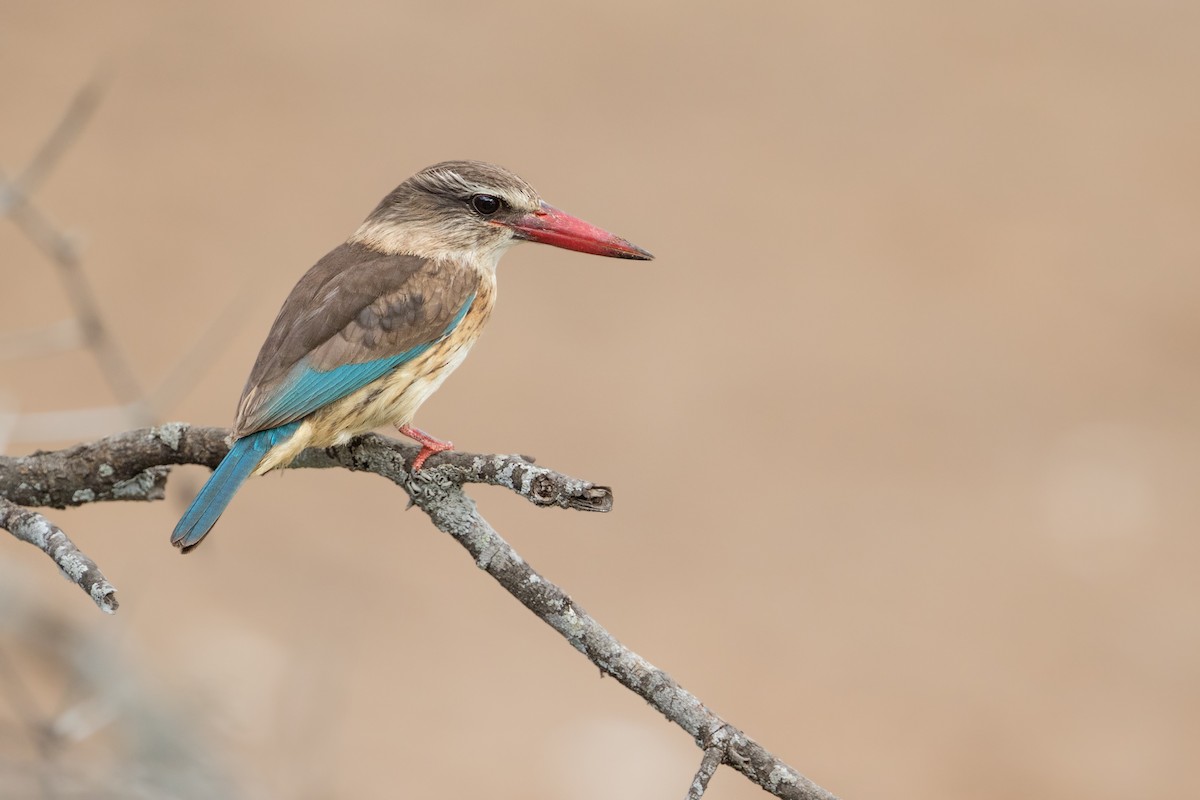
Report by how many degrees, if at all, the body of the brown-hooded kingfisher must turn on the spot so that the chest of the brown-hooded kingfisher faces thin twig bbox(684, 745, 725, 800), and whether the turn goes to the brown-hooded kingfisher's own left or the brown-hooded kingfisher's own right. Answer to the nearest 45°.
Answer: approximately 45° to the brown-hooded kingfisher's own right

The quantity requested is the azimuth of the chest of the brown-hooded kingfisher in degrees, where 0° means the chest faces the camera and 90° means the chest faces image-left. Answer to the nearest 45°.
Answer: approximately 270°
